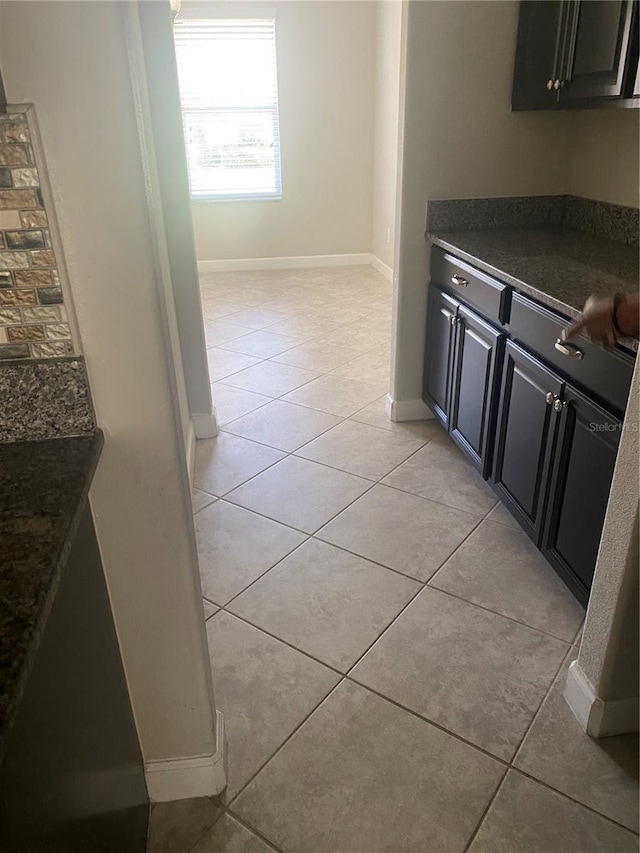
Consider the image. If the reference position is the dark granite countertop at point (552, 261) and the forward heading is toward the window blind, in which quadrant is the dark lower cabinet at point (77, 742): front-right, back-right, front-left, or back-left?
back-left

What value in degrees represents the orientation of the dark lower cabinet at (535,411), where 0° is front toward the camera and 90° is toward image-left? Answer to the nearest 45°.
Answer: approximately 45°

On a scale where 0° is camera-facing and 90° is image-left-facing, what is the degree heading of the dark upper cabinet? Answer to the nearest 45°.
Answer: approximately 45°

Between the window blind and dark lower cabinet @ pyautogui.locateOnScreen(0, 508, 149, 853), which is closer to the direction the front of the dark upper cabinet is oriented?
the dark lower cabinet

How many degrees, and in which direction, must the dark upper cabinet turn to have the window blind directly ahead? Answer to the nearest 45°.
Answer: approximately 90° to its right

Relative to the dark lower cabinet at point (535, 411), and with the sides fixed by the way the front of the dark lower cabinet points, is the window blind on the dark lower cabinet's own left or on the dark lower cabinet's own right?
on the dark lower cabinet's own right
